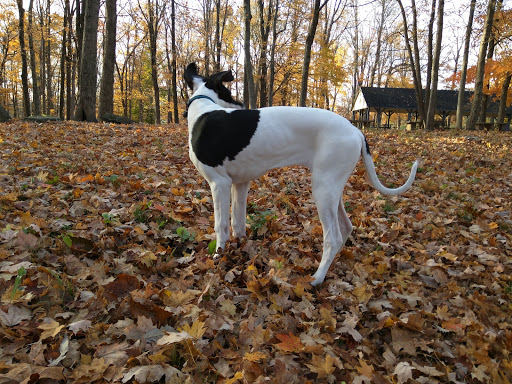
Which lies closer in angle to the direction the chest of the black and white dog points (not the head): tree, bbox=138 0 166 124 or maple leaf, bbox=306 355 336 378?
the tree

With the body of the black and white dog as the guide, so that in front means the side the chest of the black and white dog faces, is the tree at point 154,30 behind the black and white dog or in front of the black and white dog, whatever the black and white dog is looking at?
in front

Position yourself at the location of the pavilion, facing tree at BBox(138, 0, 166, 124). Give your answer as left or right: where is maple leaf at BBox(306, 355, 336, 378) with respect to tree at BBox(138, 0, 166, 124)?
left

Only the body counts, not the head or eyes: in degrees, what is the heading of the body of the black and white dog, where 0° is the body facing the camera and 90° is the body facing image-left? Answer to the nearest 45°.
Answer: approximately 135°

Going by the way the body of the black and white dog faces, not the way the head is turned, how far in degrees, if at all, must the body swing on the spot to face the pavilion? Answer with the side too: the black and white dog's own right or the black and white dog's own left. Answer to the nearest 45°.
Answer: approximately 45° to the black and white dog's own right

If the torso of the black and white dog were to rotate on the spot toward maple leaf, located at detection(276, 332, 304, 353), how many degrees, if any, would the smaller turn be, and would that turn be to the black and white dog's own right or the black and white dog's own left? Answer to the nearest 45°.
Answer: approximately 135° to the black and white dog's own left

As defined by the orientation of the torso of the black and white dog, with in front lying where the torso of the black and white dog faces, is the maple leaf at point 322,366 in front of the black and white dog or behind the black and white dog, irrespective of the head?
behind
